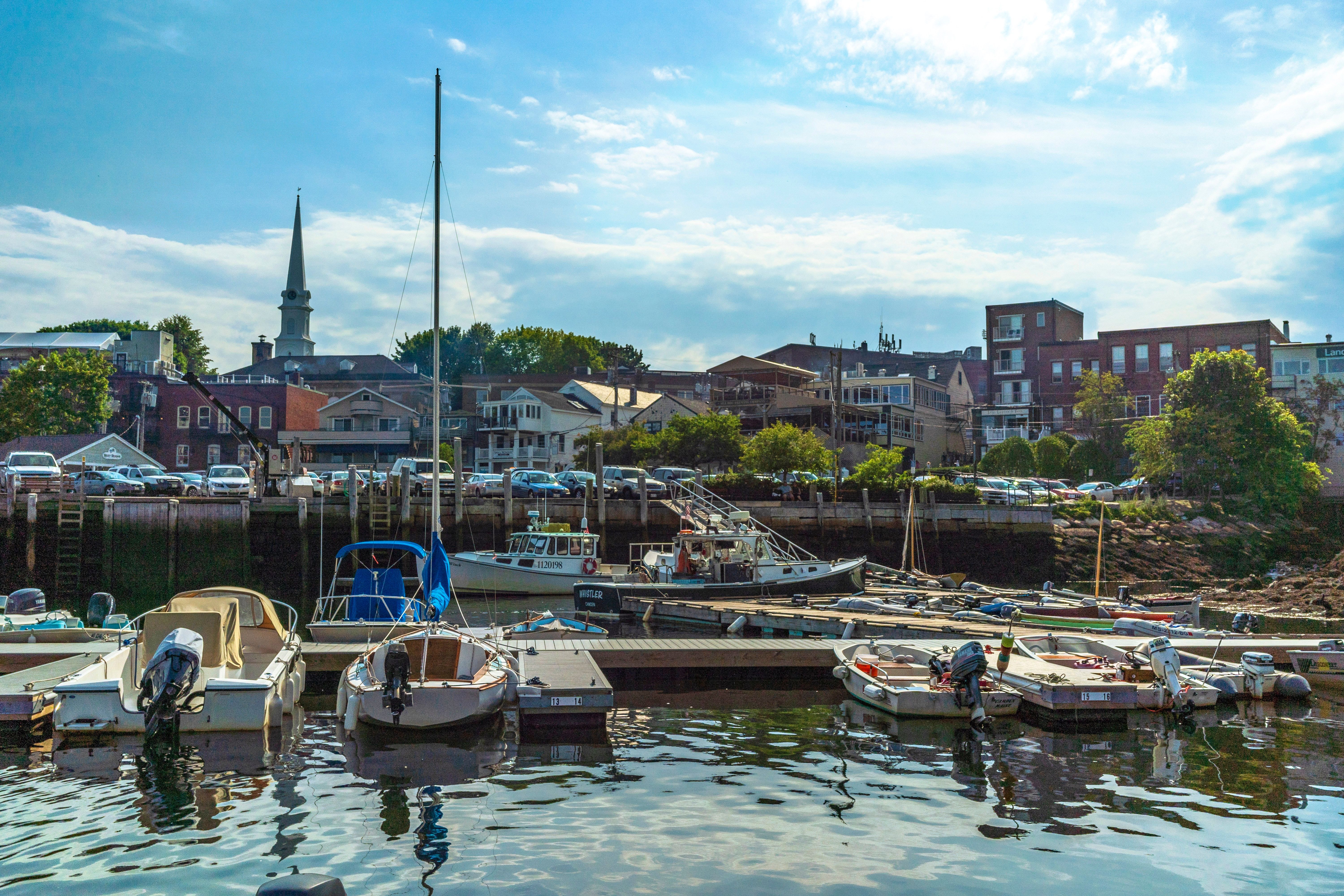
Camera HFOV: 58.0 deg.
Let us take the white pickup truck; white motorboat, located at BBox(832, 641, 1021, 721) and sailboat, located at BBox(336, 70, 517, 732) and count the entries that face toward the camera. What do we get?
1

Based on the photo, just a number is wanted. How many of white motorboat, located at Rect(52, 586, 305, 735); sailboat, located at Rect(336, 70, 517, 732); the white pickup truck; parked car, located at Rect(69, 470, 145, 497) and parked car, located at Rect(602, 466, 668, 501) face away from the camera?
2

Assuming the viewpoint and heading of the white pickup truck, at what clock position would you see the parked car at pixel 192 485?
The parked car is roughly at 9 o'clock from the white pickup truck.

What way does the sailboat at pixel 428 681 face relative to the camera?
away from the camera

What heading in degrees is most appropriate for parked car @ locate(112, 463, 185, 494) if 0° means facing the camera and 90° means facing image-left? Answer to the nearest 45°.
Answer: approximately 315°

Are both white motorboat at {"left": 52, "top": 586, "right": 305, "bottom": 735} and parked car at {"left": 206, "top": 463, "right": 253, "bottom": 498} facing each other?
yes

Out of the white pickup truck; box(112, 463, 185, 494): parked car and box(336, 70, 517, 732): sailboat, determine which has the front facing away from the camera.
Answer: the sailboat

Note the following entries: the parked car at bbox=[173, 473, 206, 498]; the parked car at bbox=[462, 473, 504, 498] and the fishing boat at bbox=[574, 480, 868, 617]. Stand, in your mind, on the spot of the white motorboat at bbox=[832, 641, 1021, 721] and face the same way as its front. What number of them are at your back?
0

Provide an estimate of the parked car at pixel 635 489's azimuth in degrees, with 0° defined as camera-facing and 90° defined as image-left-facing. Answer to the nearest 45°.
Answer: approximately 315°

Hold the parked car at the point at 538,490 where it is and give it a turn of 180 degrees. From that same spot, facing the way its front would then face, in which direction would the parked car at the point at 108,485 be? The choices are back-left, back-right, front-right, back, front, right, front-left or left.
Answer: front-left

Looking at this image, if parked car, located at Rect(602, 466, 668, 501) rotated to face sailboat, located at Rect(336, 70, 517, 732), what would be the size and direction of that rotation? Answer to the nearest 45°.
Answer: approximately 45° to its right

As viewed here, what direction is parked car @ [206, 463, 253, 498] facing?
toward the camera

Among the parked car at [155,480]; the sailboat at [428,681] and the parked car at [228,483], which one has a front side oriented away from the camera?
the sailboat

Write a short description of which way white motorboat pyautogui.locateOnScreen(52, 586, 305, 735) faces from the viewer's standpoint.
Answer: facing away from the viewer

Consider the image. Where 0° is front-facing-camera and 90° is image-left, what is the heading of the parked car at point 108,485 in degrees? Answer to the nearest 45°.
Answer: approximately 315°

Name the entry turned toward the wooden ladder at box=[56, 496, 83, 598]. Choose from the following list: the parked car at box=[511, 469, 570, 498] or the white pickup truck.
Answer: the white pickup truck

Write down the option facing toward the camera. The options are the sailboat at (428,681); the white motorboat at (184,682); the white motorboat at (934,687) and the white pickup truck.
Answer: the white pickup truck

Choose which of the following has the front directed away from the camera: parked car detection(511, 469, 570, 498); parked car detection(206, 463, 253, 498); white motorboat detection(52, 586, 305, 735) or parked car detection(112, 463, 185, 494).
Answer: the white motorboat

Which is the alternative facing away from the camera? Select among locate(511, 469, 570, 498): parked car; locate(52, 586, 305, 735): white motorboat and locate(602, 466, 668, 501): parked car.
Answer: the white motorboat
